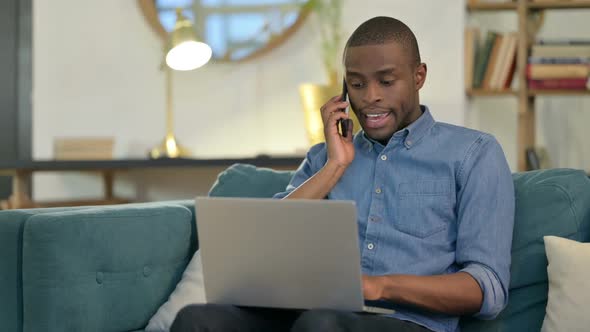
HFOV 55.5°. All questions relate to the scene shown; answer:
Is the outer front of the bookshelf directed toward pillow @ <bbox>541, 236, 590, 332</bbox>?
yes

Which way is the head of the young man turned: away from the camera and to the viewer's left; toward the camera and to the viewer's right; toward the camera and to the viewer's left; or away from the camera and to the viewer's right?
toward the camera and to the viewer's left

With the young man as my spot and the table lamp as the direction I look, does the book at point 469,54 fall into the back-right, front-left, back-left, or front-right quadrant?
front-right

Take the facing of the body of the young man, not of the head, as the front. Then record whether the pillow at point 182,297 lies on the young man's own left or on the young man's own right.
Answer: on the young man's own right

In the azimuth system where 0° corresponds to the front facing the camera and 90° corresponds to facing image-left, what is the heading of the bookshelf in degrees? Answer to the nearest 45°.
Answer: approximately 0°

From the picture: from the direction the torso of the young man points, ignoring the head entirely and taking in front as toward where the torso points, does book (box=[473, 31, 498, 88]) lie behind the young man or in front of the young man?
behind

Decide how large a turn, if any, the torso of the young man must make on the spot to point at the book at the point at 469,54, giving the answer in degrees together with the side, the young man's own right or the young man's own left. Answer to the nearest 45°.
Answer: approximately 135° to the young man's own right

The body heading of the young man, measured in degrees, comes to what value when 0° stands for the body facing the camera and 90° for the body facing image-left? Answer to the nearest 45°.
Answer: approximately 45°

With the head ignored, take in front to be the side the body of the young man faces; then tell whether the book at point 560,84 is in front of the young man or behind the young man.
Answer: behind

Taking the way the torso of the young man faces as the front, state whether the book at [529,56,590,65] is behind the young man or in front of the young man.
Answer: behind

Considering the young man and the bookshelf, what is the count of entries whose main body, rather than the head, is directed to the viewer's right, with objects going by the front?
0

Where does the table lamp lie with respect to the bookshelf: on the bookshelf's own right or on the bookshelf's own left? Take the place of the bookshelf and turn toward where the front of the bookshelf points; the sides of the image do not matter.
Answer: on the bookshelf's own right
